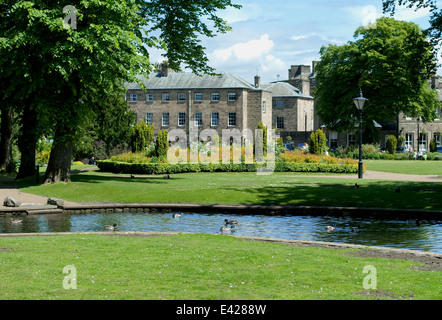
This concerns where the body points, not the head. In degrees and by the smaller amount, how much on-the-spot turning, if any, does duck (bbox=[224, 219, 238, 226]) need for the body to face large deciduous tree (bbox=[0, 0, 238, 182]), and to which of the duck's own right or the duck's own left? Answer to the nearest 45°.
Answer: approximately 45° to the duck's own right

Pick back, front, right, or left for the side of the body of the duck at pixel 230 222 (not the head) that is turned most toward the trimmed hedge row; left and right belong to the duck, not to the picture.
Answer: right

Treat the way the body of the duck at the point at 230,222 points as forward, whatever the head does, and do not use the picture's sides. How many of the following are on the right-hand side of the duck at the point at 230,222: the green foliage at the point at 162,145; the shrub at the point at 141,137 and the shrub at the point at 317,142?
3

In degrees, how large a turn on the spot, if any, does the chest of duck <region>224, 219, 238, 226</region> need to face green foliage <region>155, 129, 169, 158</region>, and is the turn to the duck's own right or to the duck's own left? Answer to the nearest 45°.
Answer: approximately 90° to the duck's own right

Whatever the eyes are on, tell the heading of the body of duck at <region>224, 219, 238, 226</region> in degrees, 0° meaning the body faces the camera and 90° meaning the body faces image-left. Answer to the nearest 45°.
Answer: approximately 90°

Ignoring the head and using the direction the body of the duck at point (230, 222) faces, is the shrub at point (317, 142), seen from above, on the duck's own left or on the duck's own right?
on the duck's own right
